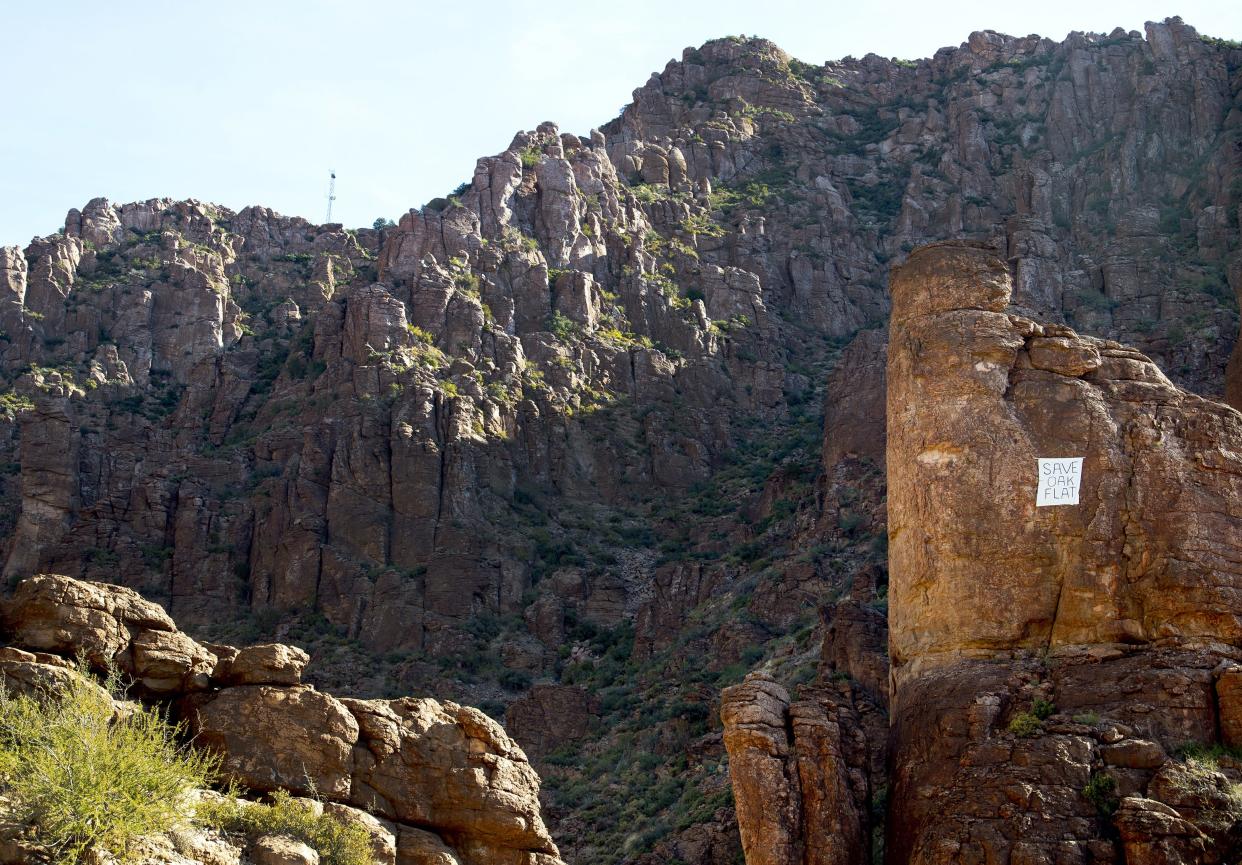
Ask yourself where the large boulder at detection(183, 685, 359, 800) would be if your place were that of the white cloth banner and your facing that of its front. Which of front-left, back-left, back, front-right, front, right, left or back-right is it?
front-right

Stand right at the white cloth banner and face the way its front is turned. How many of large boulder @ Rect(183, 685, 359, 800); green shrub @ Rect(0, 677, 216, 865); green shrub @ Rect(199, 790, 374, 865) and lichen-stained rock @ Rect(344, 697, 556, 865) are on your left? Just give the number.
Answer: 0

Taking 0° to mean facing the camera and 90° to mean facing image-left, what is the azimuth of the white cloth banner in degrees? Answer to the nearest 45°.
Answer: approximately 0°

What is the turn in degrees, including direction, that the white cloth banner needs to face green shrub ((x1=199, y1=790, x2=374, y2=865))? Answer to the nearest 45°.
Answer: approximately 45° to its right

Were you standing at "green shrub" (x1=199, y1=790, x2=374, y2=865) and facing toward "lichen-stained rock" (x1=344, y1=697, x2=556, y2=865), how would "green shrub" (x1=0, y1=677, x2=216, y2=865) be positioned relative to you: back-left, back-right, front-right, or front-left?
back-left

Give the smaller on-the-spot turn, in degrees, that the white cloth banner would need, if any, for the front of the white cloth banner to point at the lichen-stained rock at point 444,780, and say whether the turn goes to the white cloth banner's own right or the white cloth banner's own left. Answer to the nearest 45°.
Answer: approximately 45° to the white cloth banner's own right

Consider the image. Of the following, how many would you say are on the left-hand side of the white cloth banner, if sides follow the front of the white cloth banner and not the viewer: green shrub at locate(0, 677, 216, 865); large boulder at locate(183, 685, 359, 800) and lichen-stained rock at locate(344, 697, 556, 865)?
0

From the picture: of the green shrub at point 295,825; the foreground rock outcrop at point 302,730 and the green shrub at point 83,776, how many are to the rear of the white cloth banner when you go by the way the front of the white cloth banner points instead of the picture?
0

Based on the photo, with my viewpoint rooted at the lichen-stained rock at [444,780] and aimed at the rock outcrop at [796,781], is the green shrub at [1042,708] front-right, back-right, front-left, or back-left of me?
front-right

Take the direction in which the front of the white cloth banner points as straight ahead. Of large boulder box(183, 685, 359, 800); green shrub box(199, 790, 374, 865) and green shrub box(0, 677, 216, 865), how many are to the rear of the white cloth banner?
0

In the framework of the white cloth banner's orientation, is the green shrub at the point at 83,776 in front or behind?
in front

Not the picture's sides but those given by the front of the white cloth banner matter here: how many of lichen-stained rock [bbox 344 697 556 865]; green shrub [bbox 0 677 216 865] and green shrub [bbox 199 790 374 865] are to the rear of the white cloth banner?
0
